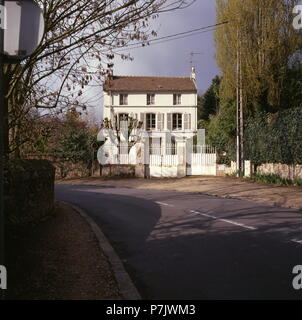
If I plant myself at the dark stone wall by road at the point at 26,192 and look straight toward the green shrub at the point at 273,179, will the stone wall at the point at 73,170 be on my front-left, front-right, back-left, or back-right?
front-left

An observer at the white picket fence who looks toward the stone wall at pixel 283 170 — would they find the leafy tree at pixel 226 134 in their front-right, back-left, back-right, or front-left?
front-left

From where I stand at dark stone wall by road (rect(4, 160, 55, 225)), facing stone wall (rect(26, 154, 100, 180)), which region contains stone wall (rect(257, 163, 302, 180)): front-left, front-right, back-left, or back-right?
front-right
